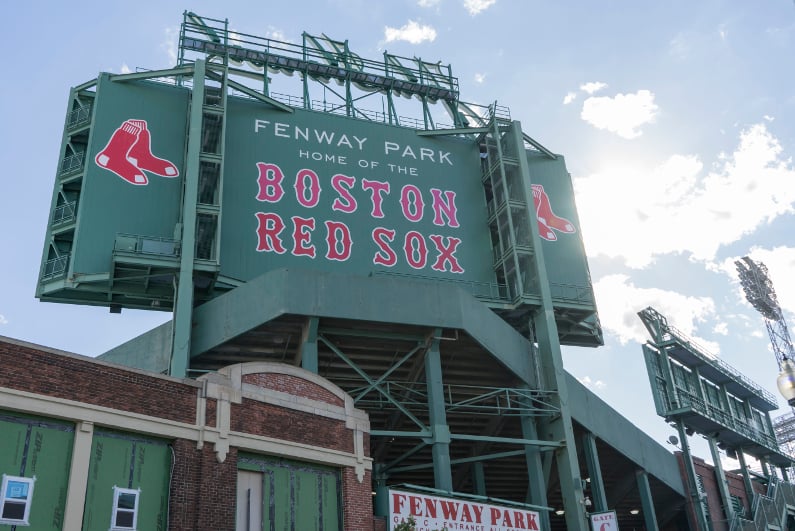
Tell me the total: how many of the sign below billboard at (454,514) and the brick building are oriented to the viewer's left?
0

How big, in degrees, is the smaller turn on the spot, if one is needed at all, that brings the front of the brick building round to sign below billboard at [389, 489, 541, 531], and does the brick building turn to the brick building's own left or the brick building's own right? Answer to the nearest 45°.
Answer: approximately 90° to the brick building's own left

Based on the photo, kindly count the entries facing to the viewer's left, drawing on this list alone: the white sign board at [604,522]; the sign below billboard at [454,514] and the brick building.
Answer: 0

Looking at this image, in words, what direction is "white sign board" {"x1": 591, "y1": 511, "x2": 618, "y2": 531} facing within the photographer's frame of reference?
facing the viewer

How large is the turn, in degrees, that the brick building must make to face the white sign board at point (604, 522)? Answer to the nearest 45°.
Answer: approximately 90° to its left

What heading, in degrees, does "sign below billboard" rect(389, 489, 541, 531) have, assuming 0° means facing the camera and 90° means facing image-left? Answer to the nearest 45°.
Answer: approximately 315°

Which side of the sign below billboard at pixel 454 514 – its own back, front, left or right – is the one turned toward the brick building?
right

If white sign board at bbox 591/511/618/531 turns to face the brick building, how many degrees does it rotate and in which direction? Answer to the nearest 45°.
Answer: approximately 45° to its right
